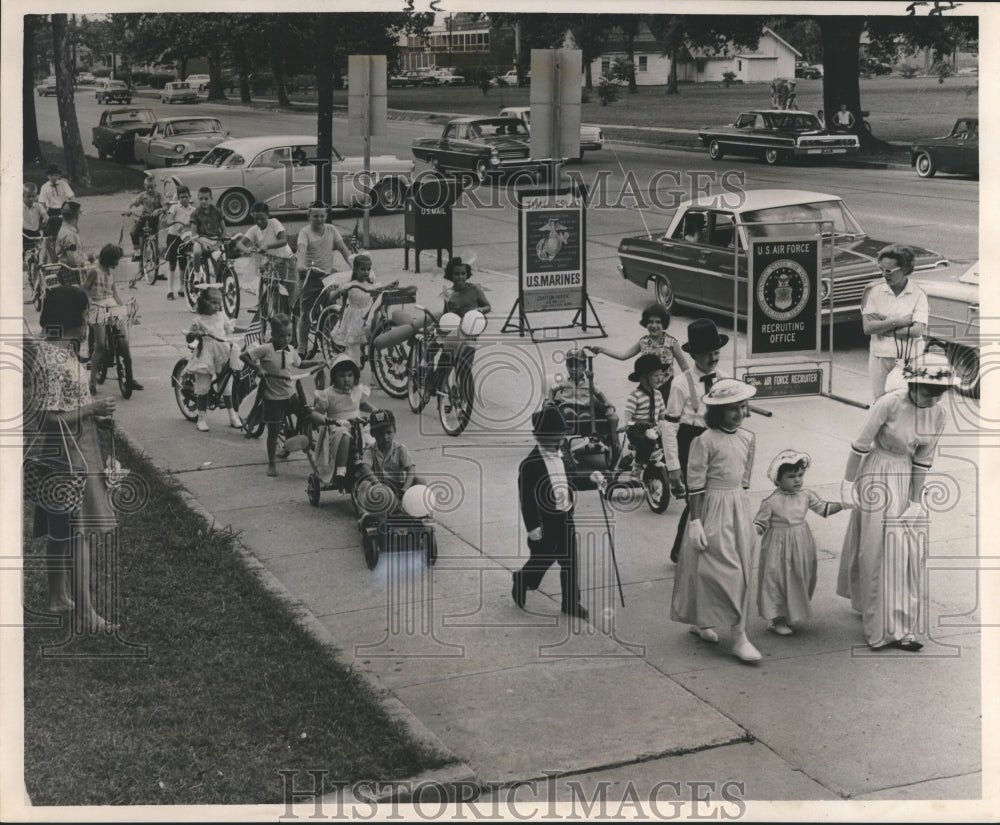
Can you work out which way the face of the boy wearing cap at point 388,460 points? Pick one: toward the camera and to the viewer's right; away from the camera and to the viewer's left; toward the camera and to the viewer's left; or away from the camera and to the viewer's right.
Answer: toward the camera and to the viewer's left

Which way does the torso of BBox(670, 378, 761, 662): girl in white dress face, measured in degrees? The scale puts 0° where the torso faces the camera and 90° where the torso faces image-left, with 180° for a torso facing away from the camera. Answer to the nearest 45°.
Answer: approximately 315°

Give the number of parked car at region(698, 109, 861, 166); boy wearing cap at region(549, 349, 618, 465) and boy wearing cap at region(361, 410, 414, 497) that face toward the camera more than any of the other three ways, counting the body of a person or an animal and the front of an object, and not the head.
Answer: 2

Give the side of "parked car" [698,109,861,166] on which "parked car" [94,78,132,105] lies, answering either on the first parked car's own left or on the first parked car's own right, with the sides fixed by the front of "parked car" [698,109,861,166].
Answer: on the first parked car's own left

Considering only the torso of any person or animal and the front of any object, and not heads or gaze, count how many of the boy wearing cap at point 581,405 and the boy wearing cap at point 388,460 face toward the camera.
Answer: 2

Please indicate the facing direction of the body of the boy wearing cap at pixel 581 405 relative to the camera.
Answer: toward the camera

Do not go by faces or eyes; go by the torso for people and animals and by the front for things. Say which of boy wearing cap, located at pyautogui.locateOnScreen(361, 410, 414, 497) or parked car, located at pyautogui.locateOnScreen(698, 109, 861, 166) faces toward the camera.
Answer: the boy wearing cap

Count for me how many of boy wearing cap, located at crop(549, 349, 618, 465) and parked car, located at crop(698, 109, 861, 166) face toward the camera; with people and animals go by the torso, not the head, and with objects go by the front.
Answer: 1
